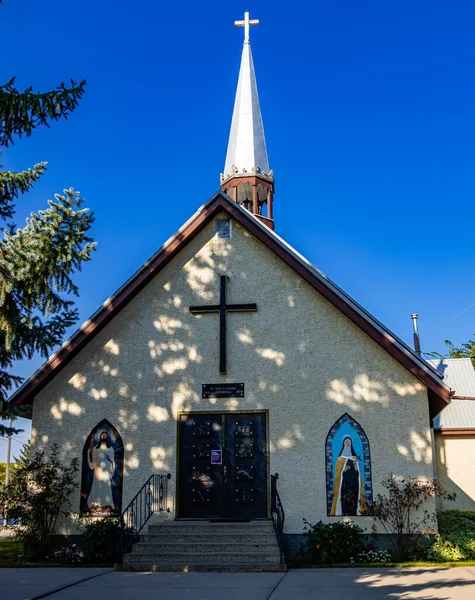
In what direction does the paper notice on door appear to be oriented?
toward the camera

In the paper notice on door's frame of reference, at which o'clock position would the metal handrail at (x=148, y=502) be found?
The metal handrail is roughly at 3 o'clock from the paper notice on door.

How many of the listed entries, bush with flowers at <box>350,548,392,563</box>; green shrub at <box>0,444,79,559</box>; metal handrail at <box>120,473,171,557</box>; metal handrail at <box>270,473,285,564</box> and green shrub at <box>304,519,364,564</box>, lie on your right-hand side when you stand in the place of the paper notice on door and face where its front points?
2

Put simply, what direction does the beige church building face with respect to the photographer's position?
facing the viewer

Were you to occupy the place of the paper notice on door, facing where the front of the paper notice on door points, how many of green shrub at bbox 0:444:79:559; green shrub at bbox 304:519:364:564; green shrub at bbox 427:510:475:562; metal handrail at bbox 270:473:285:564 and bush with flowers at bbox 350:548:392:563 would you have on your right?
1

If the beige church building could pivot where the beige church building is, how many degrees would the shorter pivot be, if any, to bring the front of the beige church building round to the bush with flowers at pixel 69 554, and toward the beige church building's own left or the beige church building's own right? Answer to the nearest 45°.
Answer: approximately 90° to the beige church building's own right

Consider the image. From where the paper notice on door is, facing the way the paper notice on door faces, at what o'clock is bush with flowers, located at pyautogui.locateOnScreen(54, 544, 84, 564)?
The bush with flowers is roughly at 3 o'clock from the paper notice on door.

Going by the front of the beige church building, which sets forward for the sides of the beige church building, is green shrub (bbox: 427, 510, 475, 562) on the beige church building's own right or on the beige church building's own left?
on the beige church building's own left
